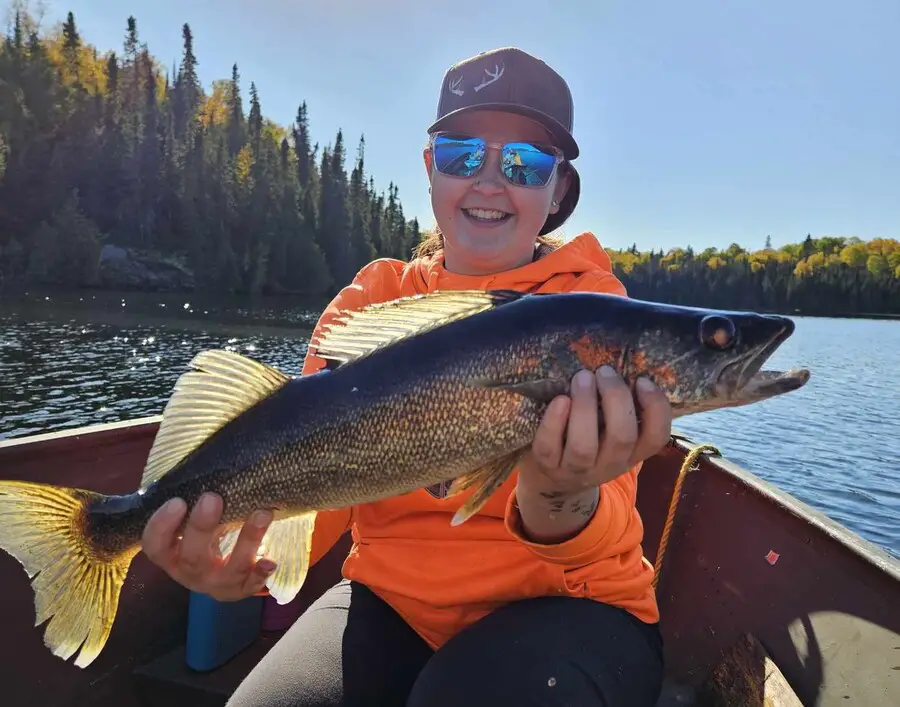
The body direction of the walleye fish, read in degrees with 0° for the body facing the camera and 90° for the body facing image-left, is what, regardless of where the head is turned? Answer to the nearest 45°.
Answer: approximately 270°
